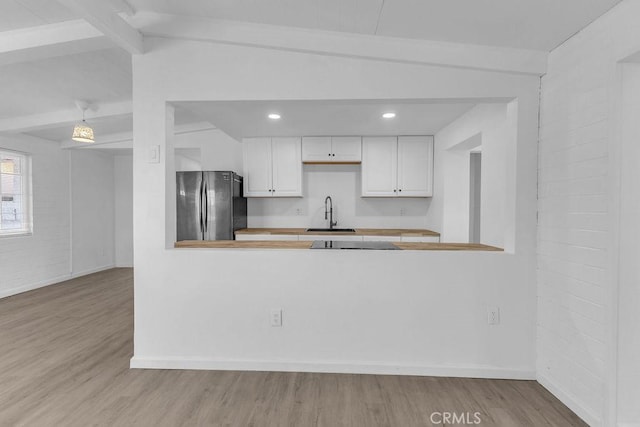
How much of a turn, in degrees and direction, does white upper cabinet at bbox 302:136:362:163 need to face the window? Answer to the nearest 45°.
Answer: approximately 90° to its right

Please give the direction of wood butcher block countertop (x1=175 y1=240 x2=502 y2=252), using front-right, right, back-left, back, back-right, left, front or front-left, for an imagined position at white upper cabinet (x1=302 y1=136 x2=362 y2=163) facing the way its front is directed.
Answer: front

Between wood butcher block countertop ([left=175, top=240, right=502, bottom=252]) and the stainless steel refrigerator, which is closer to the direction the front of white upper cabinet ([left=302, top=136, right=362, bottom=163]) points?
the wood butcher block countertop

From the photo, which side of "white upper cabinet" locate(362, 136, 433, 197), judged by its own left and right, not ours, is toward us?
front

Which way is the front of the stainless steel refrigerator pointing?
toward the camera

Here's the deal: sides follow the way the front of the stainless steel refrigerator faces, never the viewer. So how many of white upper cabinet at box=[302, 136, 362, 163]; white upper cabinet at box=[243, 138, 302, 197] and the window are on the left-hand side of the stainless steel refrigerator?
2

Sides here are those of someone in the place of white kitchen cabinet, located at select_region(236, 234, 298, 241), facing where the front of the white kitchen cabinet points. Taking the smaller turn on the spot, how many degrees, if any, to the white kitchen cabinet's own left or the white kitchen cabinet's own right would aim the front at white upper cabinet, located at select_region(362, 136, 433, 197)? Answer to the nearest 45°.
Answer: approximately 90° to the white kitchen cabinet's own left

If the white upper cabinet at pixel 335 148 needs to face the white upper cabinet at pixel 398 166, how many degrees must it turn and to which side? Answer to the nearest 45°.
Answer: approximately 90° to its left

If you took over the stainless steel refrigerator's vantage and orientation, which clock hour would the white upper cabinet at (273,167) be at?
The white upper cabinet is roughly at 9 o'clock from the stainless steel refrigerator.

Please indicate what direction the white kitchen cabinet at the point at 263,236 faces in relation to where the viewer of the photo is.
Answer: facing the viewer

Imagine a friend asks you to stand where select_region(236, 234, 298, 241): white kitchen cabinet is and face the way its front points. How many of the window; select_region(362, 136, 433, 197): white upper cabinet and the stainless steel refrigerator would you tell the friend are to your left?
1
